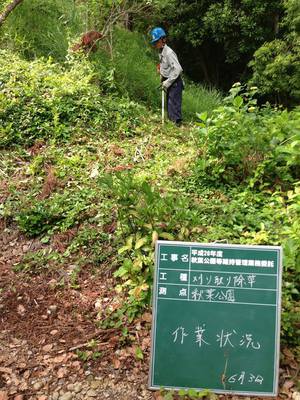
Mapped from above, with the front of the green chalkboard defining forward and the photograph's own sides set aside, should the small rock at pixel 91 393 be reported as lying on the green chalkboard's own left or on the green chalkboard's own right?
on the green chalkboard's own right

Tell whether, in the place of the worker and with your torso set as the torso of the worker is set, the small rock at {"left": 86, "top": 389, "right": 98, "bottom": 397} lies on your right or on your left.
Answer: on your left

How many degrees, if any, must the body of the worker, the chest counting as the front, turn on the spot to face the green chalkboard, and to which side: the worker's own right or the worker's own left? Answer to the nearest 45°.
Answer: approximately 90° to the worker's own left

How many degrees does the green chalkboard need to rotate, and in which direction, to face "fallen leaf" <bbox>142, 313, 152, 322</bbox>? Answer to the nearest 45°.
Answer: approximately 135° to its right

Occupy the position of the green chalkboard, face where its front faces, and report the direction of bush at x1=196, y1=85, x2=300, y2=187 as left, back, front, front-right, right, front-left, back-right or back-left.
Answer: back

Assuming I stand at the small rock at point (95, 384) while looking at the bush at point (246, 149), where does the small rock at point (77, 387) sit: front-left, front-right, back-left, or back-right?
back-left

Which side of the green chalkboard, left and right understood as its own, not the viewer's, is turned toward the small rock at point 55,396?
right

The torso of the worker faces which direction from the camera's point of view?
to the viewer's left

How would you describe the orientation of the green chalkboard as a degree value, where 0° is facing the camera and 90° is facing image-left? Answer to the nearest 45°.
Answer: approximately 0°

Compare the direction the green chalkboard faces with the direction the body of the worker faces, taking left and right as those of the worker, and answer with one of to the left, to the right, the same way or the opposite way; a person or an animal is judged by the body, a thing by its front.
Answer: to the left
